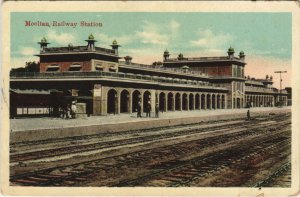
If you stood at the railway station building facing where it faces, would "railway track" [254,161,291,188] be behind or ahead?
ahead

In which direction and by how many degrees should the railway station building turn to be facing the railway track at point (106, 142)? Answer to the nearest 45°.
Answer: approximately 45° to its right

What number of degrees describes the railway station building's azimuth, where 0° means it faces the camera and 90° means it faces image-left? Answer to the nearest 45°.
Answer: approximately 315°

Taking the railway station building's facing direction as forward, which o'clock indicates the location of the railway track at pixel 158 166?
The railway track is roughly at 1 o'clock from the railway station building.
